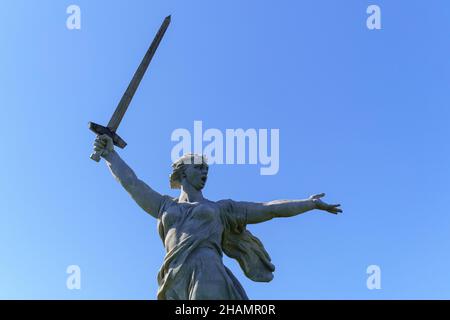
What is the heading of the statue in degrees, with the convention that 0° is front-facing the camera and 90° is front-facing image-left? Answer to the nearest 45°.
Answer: approximately 0°
